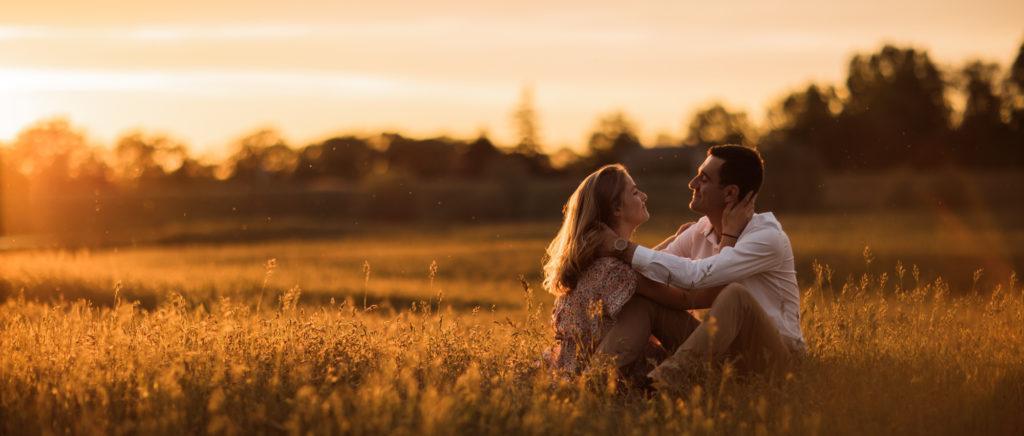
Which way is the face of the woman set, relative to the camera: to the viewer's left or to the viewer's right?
to the viewer's right

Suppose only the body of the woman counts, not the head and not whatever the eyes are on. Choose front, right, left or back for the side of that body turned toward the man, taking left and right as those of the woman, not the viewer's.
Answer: front

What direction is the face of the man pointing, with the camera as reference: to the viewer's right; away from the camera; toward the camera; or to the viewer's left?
to the viewer's left

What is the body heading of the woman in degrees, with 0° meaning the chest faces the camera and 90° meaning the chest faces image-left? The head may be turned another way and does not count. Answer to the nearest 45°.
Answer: approximately 270°
